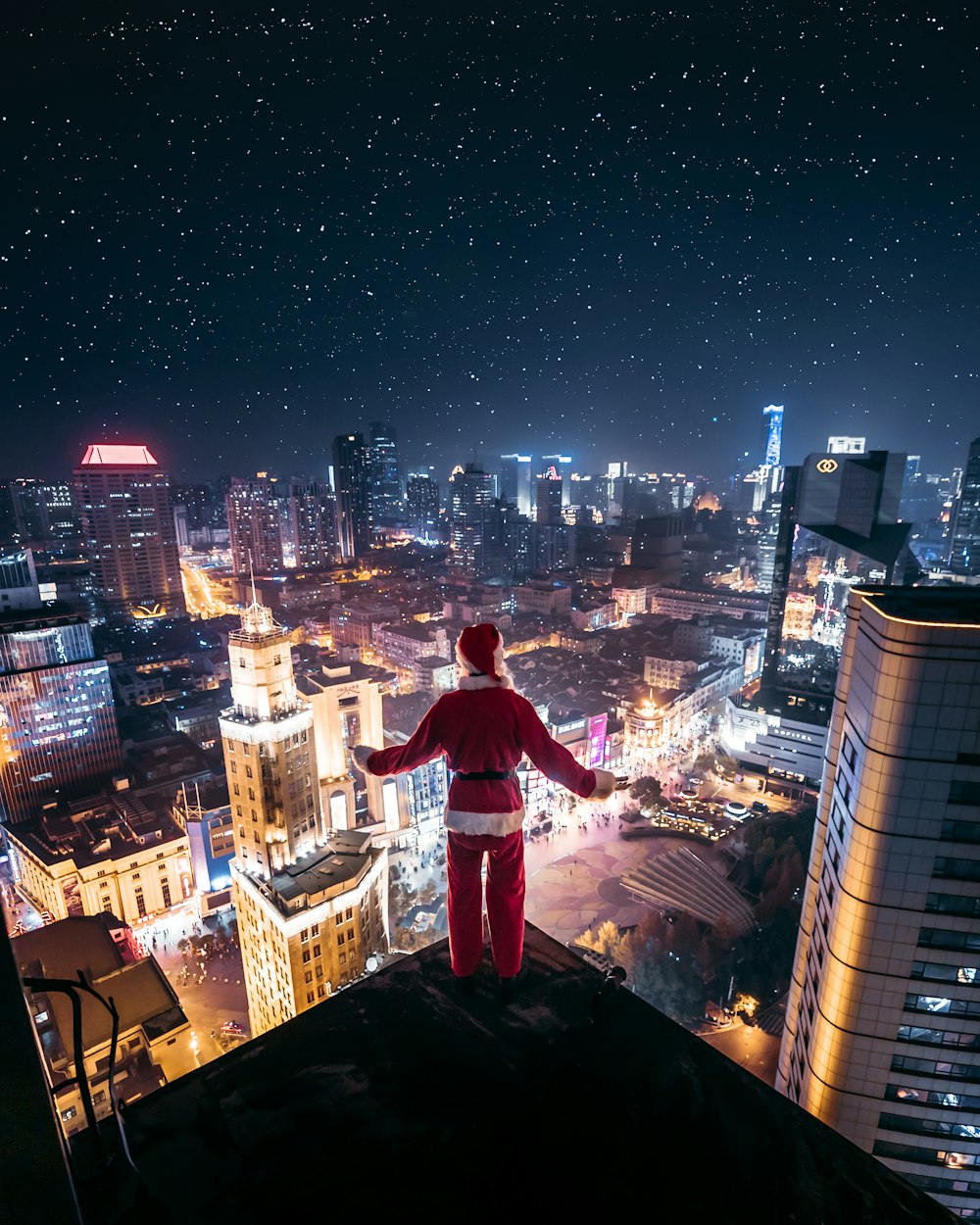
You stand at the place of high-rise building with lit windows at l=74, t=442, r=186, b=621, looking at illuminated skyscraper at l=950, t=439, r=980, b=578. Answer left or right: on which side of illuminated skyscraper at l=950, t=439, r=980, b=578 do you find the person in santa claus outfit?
right

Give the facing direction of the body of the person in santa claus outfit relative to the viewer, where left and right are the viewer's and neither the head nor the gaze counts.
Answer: facing away from the viewer

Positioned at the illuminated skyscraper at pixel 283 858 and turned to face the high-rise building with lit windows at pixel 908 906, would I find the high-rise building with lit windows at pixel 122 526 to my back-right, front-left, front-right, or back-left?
back-left

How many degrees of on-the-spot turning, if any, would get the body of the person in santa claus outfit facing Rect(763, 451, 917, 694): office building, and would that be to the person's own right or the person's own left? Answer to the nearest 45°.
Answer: approximately 45° to the person's own right

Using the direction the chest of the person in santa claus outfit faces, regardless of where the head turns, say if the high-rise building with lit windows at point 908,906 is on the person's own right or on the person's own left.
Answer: on the person's own right

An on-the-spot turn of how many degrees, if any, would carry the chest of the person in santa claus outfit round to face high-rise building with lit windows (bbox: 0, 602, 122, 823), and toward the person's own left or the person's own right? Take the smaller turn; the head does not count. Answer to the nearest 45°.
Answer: approximately 45° to the person's own left

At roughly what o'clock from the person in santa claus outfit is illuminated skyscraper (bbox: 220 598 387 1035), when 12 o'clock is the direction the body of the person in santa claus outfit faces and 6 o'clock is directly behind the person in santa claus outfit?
The illuminated skyscraper is roughly at 11 o'clock from the person in santa claus outfit.

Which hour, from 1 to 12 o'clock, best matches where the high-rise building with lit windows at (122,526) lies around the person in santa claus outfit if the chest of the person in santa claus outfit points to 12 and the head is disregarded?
The high-rise building with lit windows is roughly at 11 o'clock from the person in santa claus outfit.

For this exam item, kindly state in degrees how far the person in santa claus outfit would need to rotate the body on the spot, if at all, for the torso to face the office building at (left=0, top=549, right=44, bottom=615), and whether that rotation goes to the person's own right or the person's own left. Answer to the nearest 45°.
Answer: approximately 45° to the person's own left

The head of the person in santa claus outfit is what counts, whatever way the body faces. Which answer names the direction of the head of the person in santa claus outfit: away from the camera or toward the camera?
away from the camera
